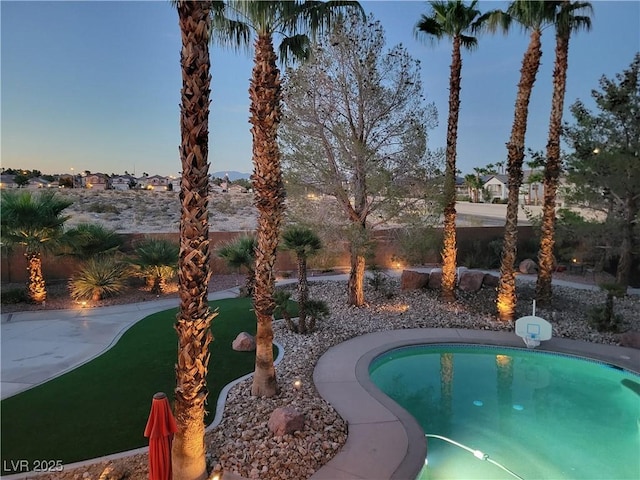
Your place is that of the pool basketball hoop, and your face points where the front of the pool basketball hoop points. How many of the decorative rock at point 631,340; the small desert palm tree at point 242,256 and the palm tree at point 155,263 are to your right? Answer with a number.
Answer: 2

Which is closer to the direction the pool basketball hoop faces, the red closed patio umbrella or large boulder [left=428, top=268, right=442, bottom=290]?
the red closed patio umbrella

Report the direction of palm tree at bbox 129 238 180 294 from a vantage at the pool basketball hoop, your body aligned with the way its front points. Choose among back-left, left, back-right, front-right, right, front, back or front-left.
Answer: right

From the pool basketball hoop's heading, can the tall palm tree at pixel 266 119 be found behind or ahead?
ahead

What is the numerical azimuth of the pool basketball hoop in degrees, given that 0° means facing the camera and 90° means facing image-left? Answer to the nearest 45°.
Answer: approximately 0°

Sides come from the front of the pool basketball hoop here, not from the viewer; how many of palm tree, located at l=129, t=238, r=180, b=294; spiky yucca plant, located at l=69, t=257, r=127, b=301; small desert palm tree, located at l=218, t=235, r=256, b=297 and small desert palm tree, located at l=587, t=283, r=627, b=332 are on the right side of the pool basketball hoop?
3

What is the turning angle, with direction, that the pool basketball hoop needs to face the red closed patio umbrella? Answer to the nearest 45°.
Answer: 0° — it already faces it

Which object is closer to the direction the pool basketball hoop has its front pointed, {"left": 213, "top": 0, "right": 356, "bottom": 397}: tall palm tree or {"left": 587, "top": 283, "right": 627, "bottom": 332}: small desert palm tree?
the tall palm tree

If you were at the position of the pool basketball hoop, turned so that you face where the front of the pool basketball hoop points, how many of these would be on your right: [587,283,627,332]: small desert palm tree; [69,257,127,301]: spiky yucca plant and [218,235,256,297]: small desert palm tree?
2

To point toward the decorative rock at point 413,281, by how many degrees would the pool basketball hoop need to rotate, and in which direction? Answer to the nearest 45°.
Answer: approximately 135° to its right

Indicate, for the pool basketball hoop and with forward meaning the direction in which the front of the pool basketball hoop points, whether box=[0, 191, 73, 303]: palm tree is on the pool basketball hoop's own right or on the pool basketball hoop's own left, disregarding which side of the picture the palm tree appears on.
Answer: on the pool basketball hoop's own right
